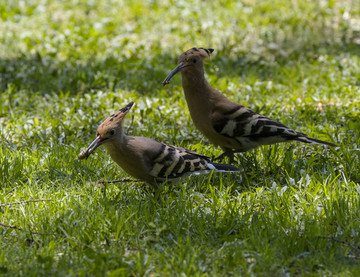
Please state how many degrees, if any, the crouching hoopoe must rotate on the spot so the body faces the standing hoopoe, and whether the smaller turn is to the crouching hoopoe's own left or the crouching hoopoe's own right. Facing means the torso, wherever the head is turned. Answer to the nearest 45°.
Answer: approximately 135° to the crouching hoopoe's own right

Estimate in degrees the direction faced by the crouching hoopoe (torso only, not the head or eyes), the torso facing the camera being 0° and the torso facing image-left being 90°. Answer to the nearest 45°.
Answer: approximately 90°

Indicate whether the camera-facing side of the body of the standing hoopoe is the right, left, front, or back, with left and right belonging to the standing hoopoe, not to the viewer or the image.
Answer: left

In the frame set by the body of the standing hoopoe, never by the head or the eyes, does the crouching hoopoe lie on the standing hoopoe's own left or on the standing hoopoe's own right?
on the standing hoopoe's own left

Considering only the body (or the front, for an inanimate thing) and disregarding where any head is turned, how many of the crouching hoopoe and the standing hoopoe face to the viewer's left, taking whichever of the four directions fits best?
2
